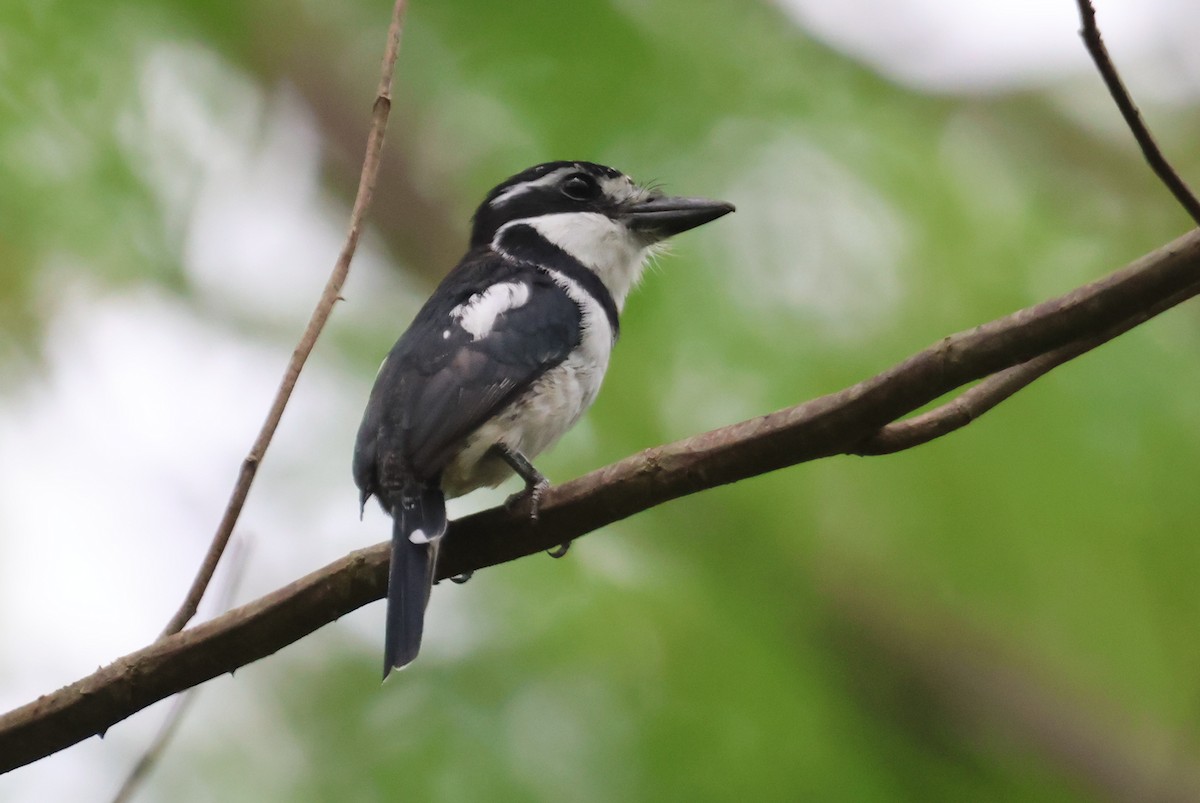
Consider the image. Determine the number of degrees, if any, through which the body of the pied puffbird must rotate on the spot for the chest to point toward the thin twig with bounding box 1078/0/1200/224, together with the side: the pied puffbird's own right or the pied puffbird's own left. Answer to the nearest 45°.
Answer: approximately 45° to the pied puffbird's own right

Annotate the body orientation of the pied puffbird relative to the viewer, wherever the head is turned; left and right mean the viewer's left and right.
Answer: facing to the right of the viewer
